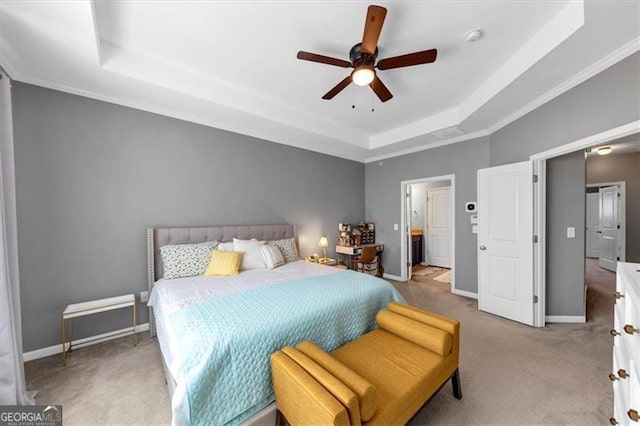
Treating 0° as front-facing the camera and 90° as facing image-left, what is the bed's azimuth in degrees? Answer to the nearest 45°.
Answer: approximately 315°

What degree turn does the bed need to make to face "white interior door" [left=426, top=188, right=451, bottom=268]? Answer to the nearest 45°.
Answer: approximately 90° to its left

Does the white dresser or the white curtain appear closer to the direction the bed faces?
the white dresser

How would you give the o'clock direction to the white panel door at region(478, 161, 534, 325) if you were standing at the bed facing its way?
The white panel door is roughly at 10 o'clock from the bed.
